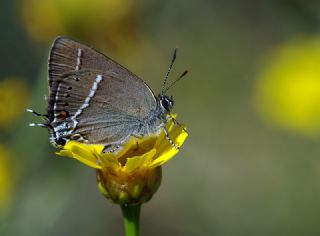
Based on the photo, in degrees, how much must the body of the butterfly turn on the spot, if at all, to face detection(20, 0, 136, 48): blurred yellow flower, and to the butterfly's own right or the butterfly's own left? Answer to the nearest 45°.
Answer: approximately 90° to the butterfly's own left

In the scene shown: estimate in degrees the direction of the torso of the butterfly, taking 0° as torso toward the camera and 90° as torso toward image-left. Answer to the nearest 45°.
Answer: approximately 270°
